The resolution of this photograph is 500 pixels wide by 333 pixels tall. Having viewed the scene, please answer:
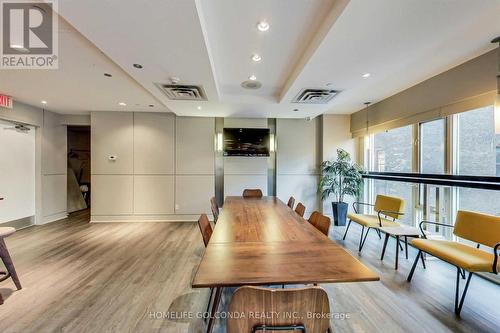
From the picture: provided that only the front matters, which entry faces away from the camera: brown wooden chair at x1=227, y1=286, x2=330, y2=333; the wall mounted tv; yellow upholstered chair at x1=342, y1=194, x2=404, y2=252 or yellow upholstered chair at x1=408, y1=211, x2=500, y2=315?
the brown wooden chair

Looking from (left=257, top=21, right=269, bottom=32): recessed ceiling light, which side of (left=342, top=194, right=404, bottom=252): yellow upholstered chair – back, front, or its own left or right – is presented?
front

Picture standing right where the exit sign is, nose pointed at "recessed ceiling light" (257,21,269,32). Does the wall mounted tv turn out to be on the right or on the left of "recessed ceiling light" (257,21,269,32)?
left

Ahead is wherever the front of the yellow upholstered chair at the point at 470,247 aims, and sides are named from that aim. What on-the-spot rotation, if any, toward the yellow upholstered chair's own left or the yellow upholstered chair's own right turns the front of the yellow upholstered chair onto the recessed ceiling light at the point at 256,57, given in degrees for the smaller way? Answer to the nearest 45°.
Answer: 0° — it already faces it

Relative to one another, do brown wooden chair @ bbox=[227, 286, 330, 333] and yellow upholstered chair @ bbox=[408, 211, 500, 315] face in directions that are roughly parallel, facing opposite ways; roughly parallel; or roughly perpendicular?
roughly perpendicular

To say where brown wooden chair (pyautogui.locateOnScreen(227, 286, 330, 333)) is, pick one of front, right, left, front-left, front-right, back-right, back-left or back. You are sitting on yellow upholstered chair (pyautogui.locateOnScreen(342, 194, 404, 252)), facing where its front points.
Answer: front-left

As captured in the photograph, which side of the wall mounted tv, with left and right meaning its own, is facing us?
front

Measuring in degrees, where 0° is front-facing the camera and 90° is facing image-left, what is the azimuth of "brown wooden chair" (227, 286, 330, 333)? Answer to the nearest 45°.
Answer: approximately 180°

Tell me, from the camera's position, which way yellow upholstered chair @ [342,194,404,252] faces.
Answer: facing the viewer and to the left of the viewer

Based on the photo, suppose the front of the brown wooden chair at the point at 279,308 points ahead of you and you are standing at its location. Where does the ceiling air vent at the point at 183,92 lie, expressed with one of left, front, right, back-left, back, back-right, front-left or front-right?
front-left

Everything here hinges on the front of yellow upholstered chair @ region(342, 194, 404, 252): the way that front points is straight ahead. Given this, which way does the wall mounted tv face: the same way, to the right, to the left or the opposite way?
to the left

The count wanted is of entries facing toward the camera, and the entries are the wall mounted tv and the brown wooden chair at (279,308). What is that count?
1

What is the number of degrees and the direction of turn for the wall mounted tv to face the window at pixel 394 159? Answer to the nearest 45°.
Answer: approximately 90° to its left
